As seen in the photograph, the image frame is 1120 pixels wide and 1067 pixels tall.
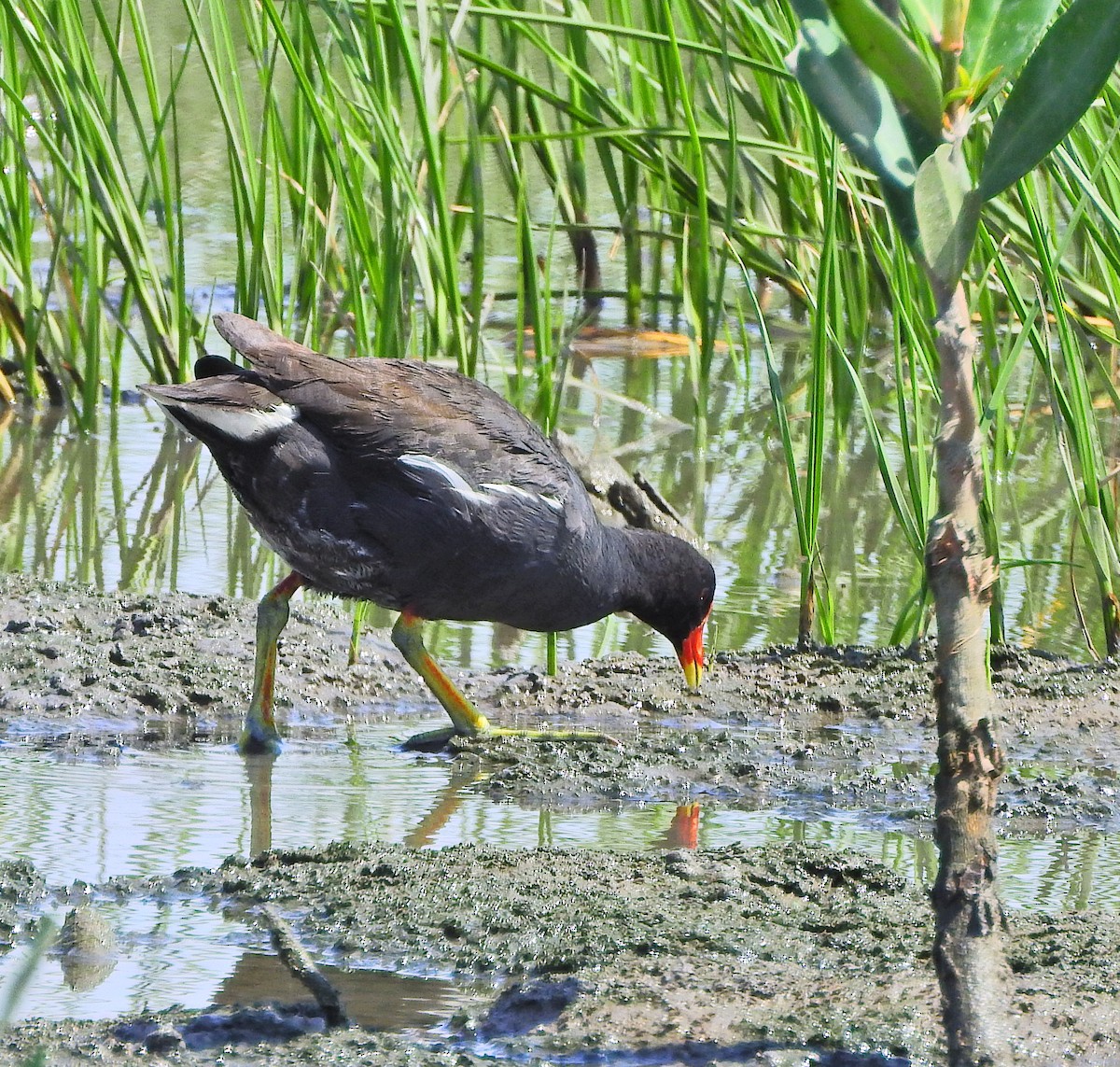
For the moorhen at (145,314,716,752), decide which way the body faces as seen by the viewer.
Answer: to the viewer's right
